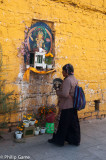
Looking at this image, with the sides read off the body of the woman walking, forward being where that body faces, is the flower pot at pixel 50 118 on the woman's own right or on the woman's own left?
on the woman's own right

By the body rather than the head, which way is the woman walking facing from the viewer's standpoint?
to the viewer's left
